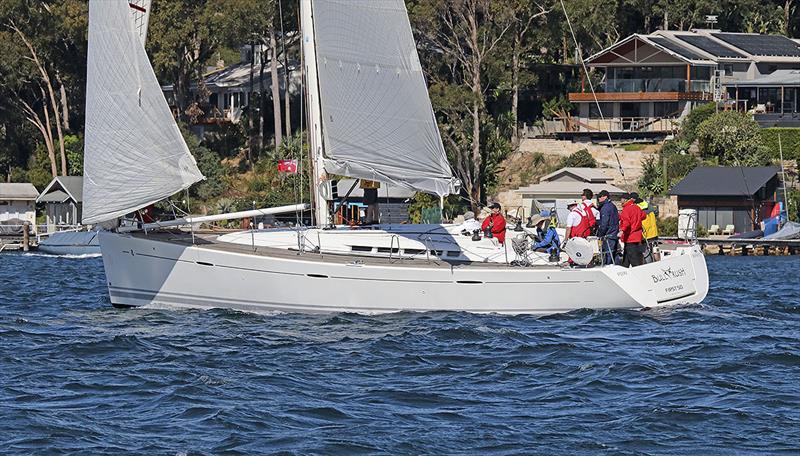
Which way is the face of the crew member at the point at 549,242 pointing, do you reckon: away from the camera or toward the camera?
toward the camera

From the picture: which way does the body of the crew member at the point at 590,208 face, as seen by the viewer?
to the viewer's left

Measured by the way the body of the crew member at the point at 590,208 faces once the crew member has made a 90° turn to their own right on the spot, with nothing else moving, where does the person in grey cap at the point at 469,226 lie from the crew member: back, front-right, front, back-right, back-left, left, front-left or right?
left

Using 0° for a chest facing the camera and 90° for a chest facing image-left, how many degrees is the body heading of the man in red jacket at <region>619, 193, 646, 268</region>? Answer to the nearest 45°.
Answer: approximately 90°

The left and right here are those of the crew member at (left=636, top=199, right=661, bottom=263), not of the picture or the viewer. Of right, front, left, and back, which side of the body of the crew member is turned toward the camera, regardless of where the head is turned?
left

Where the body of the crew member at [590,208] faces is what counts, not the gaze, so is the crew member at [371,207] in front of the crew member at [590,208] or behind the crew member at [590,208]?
in front

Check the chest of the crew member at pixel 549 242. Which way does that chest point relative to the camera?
to the viewer's left

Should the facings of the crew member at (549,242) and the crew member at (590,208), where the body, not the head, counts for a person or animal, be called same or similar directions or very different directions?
same or similar directions

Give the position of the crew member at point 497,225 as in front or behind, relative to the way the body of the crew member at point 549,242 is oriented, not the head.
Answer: in front
